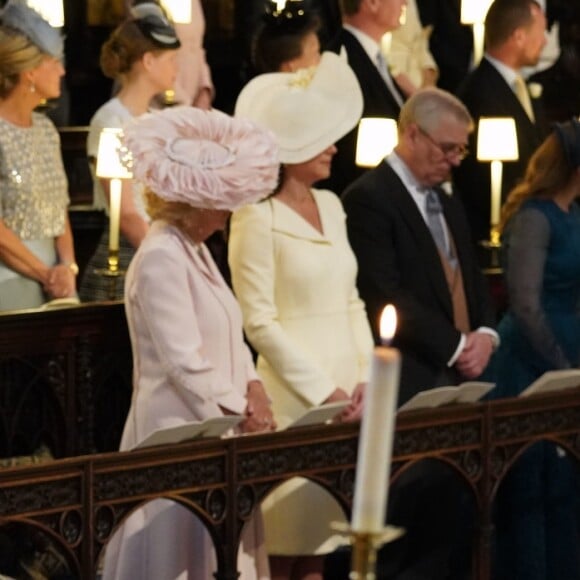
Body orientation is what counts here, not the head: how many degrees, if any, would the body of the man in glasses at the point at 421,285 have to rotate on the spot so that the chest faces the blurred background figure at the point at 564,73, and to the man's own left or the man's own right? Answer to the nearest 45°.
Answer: approximately 135° to the man's own left

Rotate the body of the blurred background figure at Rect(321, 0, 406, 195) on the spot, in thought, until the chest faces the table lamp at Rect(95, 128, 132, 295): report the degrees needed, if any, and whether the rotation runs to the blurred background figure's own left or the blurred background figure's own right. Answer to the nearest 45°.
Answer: approximately 90° to the blurred background figure's own right

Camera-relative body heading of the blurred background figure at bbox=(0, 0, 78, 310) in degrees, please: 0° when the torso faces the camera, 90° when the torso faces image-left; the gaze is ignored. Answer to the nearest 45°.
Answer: approximately 315°

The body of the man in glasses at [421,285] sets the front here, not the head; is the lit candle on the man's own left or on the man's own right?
on the man's own right

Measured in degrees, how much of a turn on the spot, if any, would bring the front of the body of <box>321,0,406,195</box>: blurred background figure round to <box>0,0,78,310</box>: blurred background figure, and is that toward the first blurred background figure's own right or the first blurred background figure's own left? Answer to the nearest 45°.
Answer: approximately 90° to the first blurred background figure's own right
